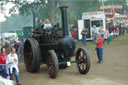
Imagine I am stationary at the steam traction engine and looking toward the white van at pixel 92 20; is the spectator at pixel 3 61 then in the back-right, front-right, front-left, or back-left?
back-left

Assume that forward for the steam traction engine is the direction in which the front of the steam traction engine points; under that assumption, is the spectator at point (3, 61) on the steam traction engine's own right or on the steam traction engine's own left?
on the steam traction engine's own right

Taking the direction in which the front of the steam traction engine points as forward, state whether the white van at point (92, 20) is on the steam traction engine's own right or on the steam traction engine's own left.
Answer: on the steam traction engine's own left
